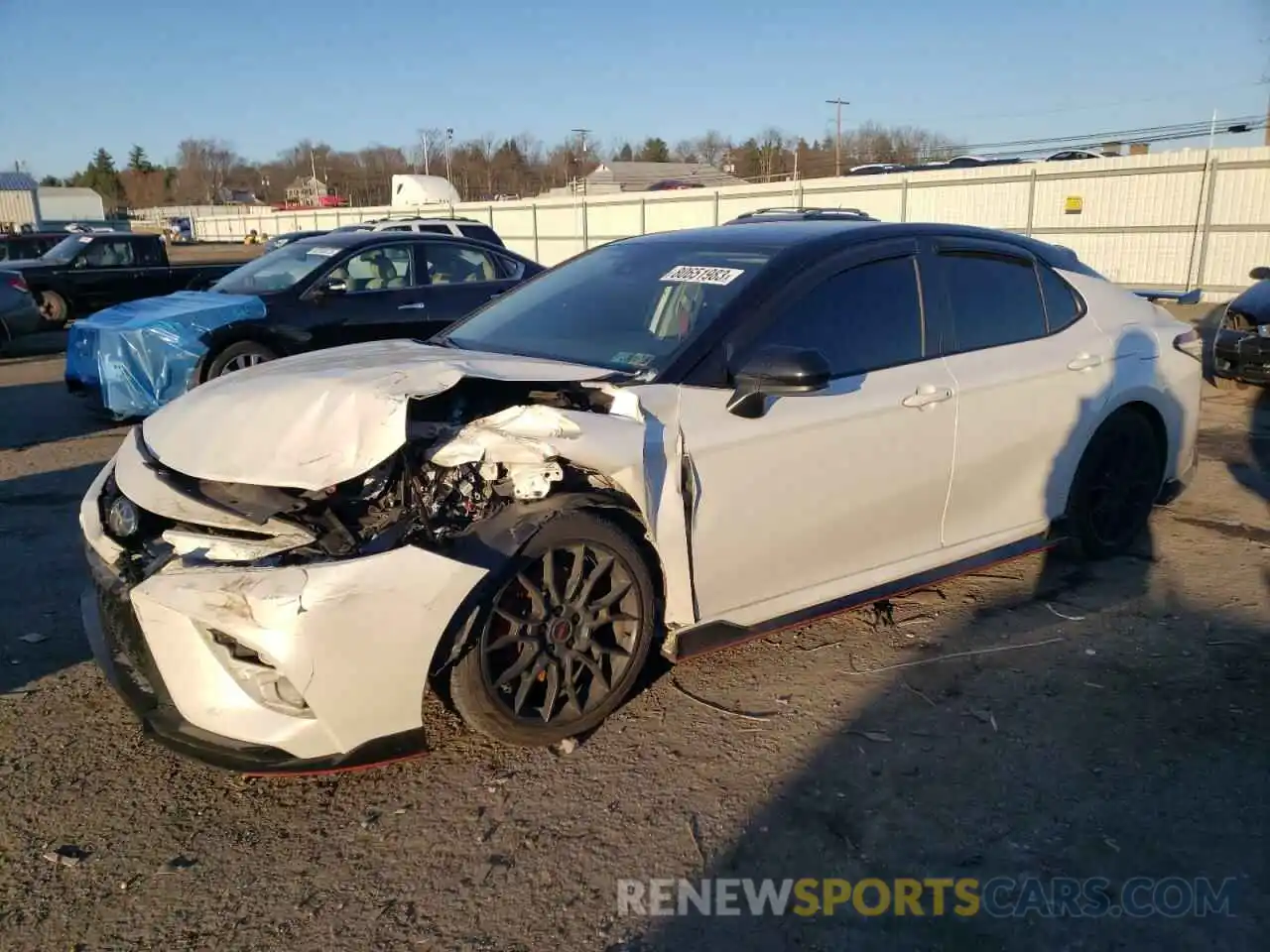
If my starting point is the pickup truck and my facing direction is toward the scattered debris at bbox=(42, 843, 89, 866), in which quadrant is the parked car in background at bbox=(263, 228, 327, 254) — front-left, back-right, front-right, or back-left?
back-left

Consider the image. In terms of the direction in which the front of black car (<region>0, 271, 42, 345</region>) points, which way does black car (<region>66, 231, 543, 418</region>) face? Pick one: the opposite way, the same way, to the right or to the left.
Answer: the same way

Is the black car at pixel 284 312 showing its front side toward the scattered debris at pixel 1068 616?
no

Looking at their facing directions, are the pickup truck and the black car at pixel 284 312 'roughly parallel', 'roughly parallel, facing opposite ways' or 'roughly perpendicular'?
roughly parallel

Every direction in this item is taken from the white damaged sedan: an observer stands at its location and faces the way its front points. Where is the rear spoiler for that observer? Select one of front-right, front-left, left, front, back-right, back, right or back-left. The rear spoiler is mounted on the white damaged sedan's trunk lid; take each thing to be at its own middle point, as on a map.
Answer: back

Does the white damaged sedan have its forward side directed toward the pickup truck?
no

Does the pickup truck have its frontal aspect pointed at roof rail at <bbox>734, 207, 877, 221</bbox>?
no

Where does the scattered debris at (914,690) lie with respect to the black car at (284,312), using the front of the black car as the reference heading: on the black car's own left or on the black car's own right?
on the black car's own left

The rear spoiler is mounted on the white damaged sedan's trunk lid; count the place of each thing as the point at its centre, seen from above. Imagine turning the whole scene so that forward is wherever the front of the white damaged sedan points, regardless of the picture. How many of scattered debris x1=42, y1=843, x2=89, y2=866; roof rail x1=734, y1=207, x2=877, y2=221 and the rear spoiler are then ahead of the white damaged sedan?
1

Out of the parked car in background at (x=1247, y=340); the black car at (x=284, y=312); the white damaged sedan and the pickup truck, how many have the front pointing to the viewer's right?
0

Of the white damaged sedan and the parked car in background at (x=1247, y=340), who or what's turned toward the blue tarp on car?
the parked car in background

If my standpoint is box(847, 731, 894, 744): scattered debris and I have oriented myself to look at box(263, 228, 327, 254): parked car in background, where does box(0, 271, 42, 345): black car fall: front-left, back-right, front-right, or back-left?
front-left

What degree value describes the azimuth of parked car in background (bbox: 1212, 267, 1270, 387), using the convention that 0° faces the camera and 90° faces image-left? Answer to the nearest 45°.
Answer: approximately 45°

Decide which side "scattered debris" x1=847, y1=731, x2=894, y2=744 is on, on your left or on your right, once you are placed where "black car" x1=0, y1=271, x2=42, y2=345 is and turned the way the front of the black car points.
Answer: on your left

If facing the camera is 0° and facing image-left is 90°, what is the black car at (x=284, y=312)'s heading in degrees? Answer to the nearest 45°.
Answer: approximately 45°

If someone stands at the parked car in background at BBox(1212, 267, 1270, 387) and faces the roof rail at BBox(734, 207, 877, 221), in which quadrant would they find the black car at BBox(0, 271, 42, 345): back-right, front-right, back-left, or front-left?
front-left
